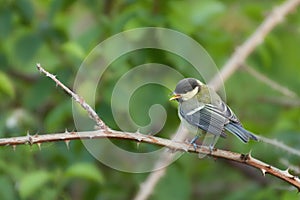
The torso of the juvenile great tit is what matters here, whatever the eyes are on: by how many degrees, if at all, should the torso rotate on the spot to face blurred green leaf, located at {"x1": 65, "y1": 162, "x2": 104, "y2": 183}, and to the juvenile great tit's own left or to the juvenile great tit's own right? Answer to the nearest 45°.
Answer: approximately 45° to the juvenile great tit's own right

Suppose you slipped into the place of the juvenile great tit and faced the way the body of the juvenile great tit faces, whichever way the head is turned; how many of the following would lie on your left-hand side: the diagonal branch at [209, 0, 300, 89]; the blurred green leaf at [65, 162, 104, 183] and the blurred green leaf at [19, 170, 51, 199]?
0

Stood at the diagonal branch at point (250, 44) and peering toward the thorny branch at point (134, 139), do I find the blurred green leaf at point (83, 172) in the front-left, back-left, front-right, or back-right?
front-right

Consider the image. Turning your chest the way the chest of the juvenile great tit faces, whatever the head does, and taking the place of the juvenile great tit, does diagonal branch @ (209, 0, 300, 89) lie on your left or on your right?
on your right

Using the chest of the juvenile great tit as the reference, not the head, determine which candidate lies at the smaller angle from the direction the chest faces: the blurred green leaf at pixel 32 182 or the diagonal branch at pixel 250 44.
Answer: the blurred green leaf

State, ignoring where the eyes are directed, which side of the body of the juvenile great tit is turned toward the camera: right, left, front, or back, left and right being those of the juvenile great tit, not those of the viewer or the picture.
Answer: left

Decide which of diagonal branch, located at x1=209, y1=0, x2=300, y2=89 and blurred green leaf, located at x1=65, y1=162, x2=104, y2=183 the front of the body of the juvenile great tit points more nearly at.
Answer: the blurred green leaf
